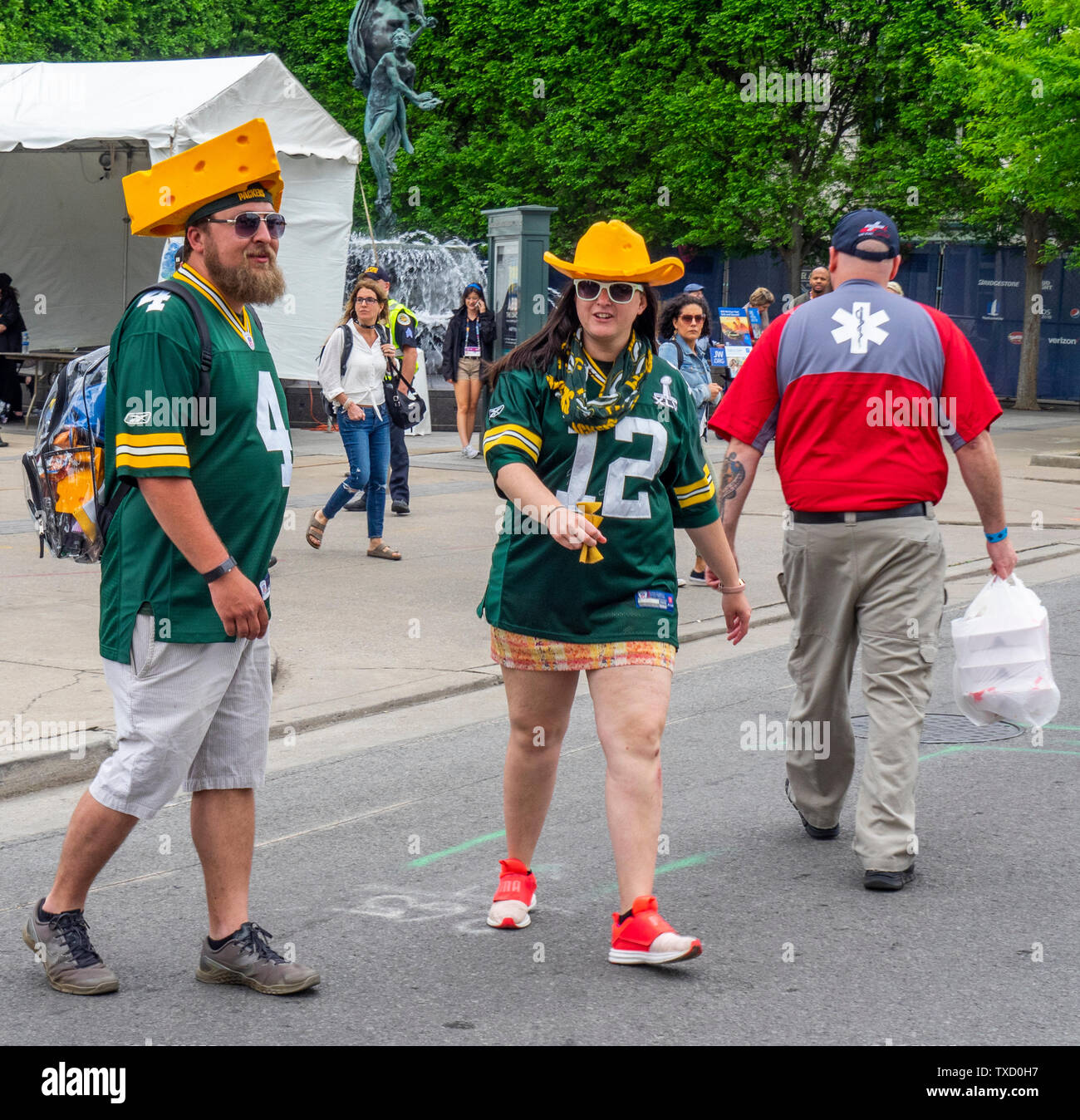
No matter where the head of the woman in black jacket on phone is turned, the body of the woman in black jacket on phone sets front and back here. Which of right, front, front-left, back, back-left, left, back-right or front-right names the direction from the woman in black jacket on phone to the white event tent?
right

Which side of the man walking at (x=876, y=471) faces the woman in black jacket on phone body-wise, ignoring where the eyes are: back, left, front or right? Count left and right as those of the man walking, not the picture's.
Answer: front

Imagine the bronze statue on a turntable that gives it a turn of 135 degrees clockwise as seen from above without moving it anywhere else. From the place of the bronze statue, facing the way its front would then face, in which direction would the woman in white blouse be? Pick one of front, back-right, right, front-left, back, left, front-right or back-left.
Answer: left

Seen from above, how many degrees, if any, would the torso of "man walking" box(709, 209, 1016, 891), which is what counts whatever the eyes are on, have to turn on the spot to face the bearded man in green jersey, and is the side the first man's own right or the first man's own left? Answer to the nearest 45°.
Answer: approximately 135° to the first man's own left

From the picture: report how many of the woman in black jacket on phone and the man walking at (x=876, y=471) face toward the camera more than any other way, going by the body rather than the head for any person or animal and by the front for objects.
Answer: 1

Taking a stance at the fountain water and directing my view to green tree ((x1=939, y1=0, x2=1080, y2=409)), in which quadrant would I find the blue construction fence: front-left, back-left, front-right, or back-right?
front-left

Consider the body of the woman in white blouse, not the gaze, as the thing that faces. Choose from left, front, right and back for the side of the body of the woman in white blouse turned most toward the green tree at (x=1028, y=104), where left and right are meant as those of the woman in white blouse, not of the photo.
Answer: left

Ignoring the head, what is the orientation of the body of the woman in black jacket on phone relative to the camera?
toward the camera

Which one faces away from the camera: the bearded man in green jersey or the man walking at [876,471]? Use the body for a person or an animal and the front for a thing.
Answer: the man walking

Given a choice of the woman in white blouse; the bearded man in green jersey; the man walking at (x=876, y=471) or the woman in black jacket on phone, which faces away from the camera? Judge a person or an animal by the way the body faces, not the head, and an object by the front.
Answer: the man walking

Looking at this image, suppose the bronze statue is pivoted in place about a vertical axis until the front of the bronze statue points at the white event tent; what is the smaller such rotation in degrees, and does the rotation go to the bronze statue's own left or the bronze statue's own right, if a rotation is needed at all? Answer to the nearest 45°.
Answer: approximately 45° to the bronze statue's own right

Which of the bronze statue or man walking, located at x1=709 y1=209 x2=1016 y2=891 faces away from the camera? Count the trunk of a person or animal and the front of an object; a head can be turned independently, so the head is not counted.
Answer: the man walking

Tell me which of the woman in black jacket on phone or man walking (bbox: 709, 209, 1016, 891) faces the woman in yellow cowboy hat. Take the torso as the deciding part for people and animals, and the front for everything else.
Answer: the woman in black jacket on phone

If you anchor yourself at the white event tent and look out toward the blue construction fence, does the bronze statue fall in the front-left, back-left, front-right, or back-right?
front-left

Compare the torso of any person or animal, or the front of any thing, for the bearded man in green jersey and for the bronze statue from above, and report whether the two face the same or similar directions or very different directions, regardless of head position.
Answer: same or similar directions

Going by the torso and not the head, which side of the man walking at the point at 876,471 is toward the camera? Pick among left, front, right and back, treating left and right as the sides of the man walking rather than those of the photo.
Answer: back

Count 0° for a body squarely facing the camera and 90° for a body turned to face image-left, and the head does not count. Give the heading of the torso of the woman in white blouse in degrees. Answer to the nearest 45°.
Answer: approximately 315°

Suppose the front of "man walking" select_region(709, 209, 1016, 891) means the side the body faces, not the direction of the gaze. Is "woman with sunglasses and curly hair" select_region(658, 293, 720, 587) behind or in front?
in front
